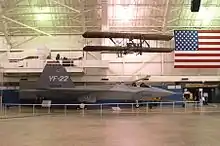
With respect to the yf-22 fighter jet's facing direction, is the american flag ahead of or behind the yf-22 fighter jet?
ahead

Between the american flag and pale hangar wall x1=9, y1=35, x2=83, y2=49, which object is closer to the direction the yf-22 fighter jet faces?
the american flag

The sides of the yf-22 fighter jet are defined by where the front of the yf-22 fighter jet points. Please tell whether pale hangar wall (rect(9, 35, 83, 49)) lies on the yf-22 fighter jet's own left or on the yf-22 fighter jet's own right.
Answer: on the yf-22 fighter jet's own left

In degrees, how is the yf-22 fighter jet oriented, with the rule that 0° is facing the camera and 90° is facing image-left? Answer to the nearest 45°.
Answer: approximately 270°
